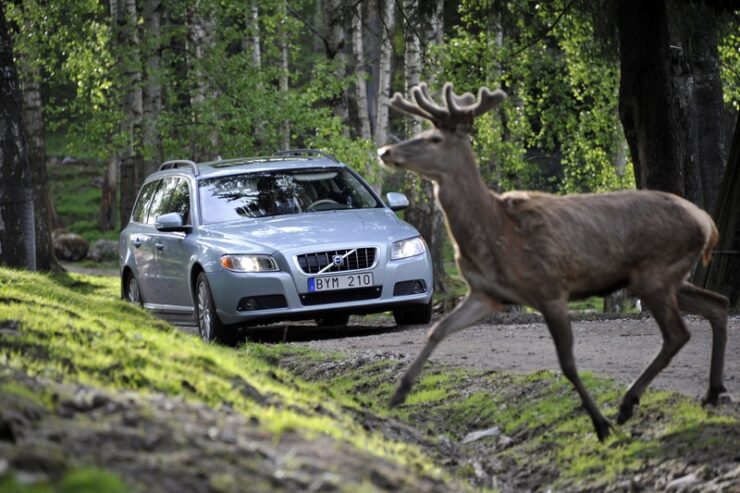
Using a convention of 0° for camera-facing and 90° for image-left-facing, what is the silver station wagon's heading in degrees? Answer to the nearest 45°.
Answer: approximately 315°

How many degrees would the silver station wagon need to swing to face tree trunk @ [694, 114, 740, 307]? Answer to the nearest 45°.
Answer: approximately 45° to its left

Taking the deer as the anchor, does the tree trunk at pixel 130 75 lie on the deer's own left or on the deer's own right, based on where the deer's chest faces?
on the deer's own right

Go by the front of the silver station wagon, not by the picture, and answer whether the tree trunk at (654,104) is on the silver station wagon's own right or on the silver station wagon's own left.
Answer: on the silver station wagon's own left

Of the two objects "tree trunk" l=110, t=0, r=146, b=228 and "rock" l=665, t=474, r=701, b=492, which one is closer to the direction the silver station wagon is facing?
the rock

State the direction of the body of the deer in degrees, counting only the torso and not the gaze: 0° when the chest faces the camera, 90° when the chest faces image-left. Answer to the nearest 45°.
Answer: approximately 90°

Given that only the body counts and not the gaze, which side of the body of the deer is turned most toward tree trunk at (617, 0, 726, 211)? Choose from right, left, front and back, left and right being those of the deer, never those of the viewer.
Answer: right

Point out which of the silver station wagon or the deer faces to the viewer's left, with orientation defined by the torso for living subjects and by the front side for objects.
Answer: the deer

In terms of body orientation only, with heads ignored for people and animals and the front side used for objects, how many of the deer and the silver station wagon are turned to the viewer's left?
1

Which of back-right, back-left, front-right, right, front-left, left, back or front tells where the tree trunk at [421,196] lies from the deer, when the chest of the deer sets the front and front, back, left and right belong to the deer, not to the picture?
right
